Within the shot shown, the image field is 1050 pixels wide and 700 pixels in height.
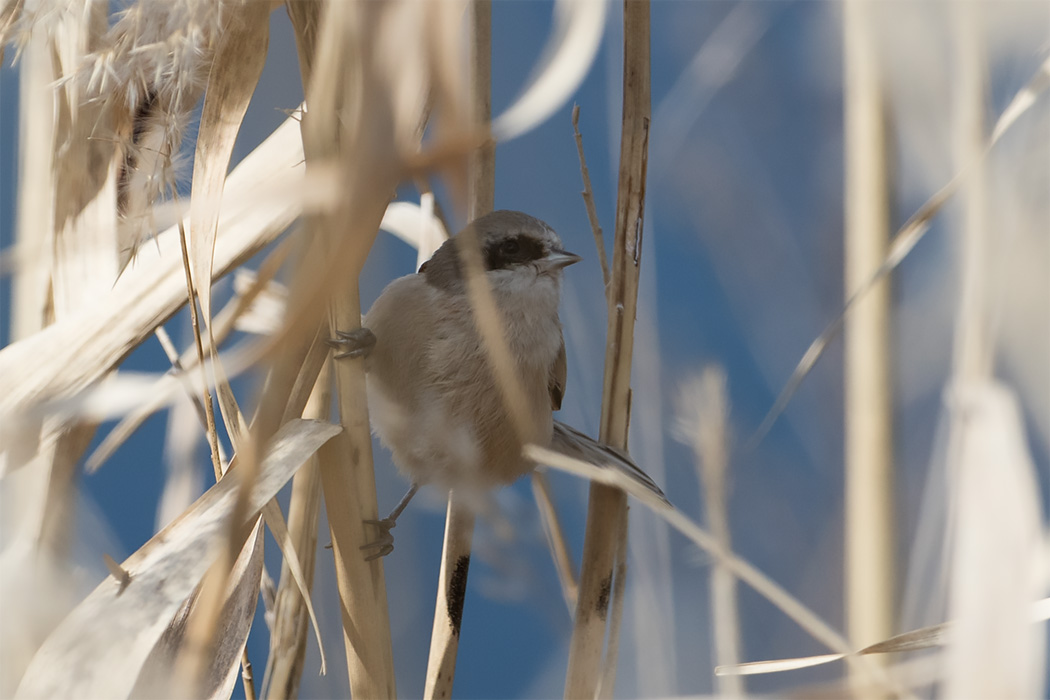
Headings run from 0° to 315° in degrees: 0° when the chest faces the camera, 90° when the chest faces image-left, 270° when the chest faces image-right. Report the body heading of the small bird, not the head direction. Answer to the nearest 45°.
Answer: approximately 45°
